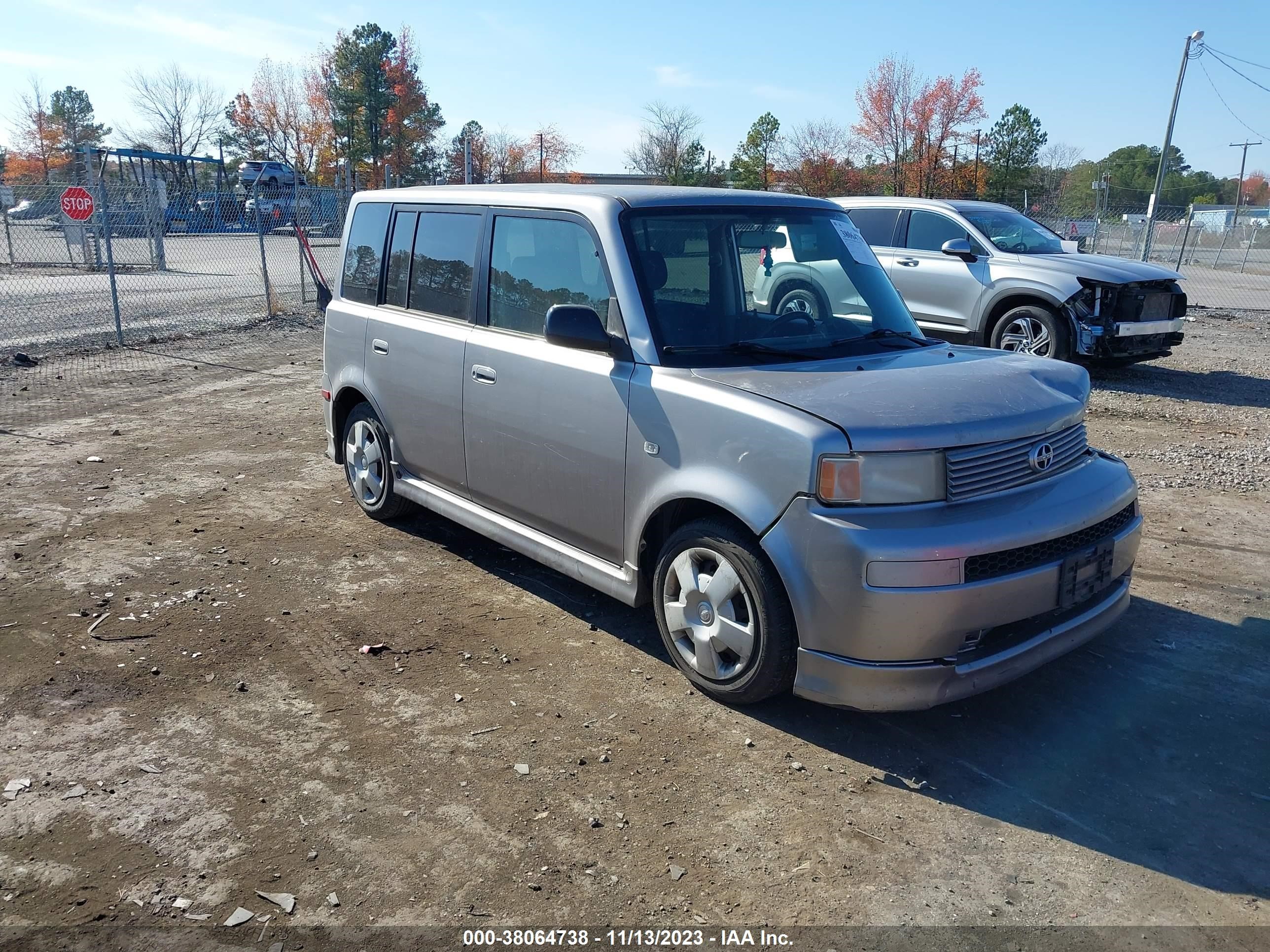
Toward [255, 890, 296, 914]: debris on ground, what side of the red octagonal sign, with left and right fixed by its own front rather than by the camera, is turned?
front

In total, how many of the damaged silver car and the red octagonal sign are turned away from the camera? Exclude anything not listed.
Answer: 0

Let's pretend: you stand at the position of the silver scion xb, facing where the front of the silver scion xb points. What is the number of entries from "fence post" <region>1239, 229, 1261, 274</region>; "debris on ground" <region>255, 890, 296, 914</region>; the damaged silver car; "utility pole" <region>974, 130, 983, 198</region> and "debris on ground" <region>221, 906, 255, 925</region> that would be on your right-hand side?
2

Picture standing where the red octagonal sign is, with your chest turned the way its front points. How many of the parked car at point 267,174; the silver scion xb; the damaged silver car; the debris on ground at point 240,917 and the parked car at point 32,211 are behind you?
2

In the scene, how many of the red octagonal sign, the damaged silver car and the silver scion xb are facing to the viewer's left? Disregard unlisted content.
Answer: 0

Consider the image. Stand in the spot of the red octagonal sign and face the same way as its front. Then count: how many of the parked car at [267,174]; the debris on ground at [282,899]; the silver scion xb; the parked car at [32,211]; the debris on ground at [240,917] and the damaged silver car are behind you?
2

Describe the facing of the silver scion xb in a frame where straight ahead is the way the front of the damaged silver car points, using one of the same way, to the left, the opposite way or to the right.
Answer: the same way

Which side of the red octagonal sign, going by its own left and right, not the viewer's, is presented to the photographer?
front

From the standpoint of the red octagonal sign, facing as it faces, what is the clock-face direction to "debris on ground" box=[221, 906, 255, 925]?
The debris on ground is roughly at 12 o'clock from the red octagonal sign.

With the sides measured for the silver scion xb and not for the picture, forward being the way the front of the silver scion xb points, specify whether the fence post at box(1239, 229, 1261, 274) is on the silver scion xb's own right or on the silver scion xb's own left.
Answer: on the silver scion xb's own left

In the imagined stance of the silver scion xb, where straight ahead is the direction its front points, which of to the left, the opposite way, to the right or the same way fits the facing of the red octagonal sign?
the same way

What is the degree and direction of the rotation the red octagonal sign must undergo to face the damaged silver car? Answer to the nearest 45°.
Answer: approximately 45° to its left

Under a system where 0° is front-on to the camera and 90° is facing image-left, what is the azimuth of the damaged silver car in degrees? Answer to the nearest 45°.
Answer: approximately 315°

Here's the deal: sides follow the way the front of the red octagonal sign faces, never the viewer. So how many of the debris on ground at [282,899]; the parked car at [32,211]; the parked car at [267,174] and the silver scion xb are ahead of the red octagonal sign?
2
